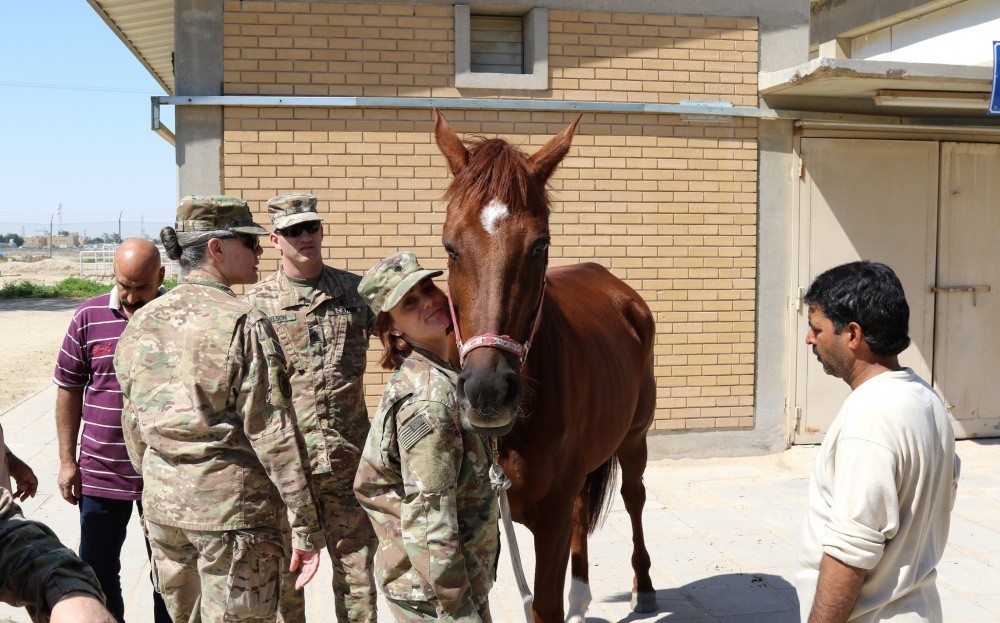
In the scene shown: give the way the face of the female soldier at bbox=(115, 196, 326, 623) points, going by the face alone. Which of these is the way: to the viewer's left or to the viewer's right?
to the viewer's right

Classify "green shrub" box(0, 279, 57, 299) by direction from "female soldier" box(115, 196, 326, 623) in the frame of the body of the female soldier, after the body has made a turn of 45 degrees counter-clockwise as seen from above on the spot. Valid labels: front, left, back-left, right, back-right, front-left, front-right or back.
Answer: front

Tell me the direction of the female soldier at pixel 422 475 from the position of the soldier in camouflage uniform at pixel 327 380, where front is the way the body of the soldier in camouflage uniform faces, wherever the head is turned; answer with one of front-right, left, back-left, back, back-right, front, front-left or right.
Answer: front

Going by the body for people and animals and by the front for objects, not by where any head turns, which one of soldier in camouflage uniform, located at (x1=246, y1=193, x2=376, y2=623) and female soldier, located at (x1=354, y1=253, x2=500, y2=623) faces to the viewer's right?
the female soldier

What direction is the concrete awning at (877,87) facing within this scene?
toward the camera

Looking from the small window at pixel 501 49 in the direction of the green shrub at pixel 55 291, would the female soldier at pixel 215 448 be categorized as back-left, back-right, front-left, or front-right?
back-left

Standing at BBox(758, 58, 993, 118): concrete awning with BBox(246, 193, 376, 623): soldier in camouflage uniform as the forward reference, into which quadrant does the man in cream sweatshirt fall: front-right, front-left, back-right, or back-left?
front-left

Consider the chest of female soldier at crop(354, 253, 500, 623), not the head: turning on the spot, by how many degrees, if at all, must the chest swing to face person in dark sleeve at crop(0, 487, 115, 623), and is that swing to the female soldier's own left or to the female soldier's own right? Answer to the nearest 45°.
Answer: approximately 135° to the female soldier's own right

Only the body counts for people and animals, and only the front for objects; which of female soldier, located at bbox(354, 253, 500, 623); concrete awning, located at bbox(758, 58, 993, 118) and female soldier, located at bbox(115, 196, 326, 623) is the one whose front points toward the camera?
the concrete awning

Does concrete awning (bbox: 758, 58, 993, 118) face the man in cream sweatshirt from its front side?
yes

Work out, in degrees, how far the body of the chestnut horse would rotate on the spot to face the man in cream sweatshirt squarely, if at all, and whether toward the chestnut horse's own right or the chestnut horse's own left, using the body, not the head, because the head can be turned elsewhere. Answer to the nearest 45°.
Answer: approximately 90° to the chestnut horse's own left

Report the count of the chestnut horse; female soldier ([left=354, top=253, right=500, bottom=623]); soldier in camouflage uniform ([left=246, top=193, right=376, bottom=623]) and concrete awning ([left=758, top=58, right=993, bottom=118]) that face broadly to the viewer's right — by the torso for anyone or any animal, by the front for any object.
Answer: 1

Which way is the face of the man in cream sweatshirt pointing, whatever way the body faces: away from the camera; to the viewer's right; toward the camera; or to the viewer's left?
to the viewer's left

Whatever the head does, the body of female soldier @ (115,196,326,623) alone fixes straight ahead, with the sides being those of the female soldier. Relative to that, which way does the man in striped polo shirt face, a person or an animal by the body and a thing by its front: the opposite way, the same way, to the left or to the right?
to the right

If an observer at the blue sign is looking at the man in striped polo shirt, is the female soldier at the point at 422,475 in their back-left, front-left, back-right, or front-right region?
front-left

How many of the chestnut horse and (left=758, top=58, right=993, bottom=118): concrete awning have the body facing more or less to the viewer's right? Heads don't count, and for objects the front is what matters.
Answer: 0

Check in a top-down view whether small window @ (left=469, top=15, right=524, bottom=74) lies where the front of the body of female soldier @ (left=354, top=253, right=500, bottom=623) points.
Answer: no

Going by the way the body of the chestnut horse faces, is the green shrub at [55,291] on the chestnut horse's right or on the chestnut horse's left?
on the chestnut horse's right

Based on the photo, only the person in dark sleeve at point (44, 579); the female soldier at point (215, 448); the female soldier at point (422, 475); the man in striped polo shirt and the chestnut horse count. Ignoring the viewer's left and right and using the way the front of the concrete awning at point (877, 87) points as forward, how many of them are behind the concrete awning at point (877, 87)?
0

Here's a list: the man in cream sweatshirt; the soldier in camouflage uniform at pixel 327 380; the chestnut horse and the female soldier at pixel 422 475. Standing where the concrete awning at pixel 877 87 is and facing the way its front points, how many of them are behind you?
0

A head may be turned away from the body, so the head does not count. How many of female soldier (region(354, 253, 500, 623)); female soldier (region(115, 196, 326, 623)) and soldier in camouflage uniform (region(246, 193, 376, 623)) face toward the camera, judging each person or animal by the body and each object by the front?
1

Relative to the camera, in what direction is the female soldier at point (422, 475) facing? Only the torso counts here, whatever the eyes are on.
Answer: to the viewer's right
